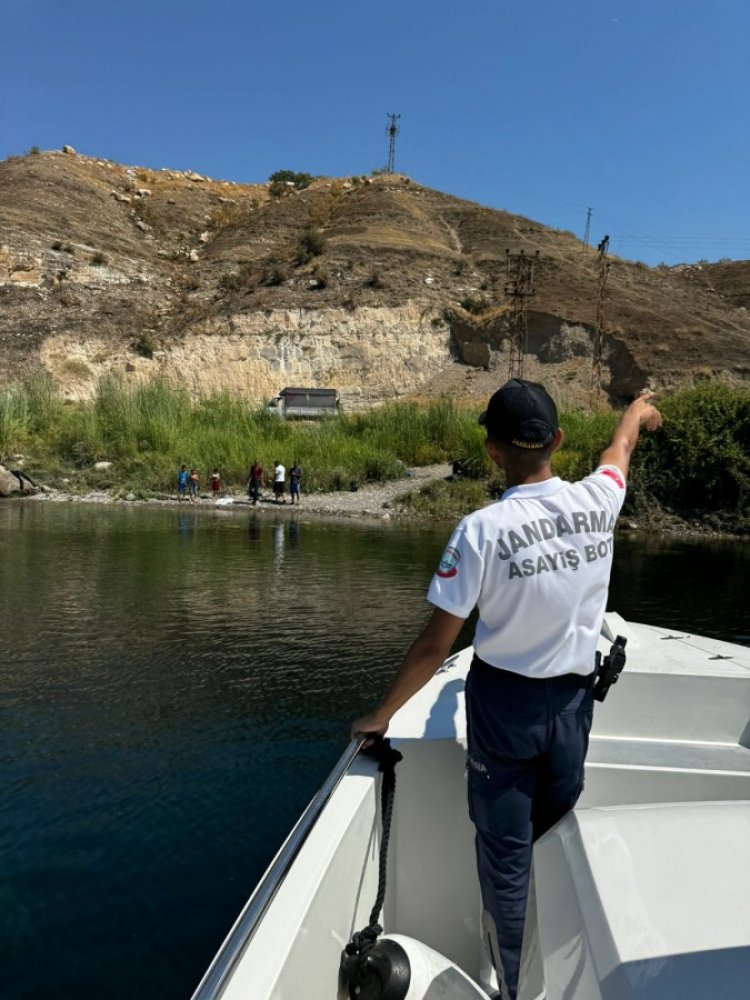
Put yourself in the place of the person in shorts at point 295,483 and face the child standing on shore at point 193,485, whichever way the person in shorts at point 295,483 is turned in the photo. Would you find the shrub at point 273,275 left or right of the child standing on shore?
right

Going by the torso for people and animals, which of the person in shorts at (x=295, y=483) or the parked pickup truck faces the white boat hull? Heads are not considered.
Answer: the person in shorts

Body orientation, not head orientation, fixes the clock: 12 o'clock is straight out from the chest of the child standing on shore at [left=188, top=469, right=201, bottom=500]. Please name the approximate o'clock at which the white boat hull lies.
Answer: The white boat hull is roughly at 12 o'clock from the child standing on shore.

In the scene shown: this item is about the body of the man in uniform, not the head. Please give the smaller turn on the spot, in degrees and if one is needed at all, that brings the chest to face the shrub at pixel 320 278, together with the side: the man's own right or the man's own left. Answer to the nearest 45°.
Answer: approximately 45° to the man's own right

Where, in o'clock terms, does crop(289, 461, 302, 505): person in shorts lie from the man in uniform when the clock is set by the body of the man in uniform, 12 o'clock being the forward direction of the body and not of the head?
The person in shorts is roughly at 1 o'clock from the man in uniform.

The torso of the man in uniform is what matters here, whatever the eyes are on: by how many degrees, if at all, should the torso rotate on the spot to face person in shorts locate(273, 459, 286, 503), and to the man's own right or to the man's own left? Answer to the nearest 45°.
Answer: approximately 45° to the man's own right

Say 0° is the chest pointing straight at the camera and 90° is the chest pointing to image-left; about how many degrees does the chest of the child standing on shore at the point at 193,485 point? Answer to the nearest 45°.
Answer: approximately 0°

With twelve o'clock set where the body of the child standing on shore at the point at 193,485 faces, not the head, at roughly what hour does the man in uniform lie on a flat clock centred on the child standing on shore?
The man in uniform is roughly at 12 o'clock from the child standing on shore.

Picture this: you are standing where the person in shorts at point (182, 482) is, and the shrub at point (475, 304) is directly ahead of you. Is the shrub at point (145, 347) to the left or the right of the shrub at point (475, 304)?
left

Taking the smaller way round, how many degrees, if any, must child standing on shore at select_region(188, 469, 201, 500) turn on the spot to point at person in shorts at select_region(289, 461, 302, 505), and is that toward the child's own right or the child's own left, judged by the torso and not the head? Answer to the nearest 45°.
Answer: approximately 45° to the child's own left

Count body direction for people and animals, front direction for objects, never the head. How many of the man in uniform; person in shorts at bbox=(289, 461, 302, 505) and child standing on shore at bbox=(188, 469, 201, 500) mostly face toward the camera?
2

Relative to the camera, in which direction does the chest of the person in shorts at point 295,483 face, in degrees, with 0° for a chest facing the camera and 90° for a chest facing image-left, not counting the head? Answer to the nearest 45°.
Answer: approximately 0°
